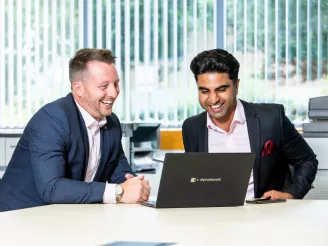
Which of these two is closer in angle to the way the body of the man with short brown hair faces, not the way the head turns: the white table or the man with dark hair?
the white table

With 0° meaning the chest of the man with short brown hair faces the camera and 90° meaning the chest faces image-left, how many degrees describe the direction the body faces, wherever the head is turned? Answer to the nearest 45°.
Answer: approximately 315°

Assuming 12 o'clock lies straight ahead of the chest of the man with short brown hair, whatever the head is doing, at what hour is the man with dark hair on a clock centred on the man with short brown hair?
The man with dark hair is roughly at 10 o'clock from the man with short brown hair.
